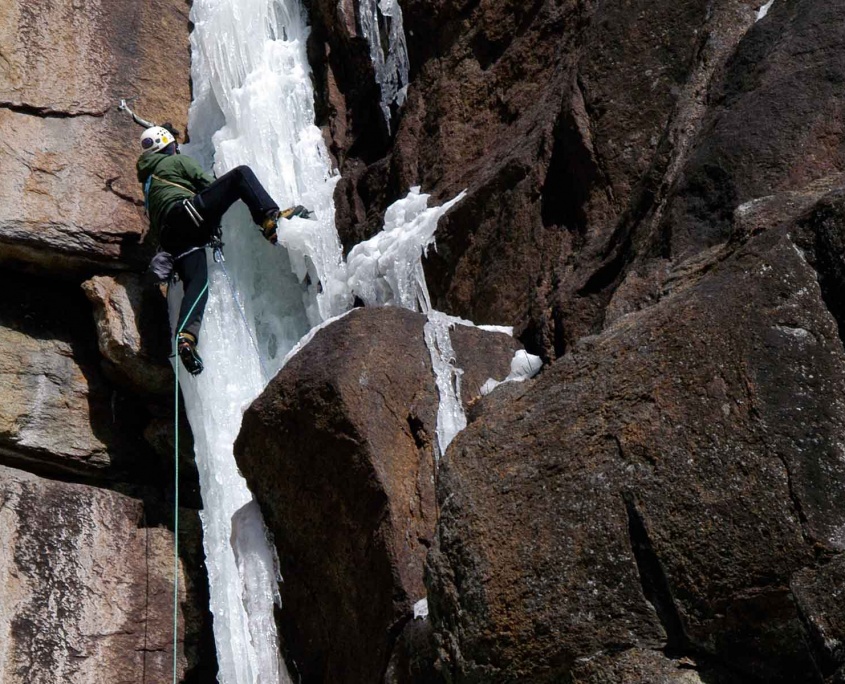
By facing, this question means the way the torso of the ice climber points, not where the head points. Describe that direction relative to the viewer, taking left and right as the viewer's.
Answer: facing away from the viewer and to the right of the viewer

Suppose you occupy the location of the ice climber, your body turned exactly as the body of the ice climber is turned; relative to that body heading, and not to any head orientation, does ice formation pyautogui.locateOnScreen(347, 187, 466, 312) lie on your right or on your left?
on your right

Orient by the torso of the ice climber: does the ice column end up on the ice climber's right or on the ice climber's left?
on the ice climber's right
